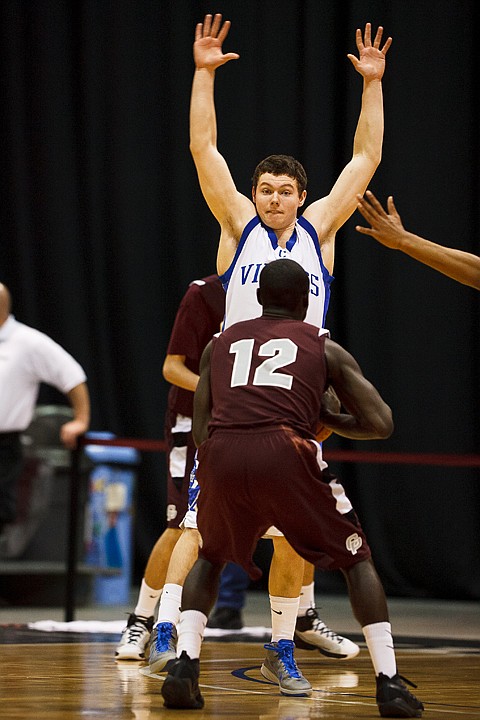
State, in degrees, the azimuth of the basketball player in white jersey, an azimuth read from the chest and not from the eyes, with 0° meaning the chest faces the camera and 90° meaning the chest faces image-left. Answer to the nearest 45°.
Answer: approximately 0°

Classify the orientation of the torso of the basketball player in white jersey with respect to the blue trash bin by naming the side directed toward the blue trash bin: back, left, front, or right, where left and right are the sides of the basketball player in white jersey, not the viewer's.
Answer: back
